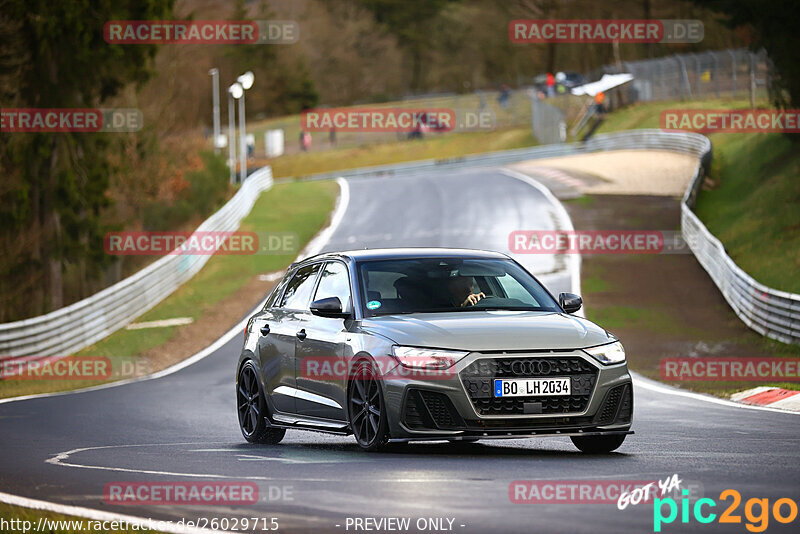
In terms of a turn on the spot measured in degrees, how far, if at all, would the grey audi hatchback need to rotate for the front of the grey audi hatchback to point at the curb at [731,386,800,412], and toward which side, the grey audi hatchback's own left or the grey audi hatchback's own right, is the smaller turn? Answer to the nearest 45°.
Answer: approximately 90° to the grey audi hatchback's own left

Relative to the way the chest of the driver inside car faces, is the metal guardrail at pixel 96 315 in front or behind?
behind

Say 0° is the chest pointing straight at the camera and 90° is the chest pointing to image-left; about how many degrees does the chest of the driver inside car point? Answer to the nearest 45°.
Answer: approximately 315°

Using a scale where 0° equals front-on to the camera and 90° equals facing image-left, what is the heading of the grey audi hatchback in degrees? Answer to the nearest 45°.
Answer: approximately 315°

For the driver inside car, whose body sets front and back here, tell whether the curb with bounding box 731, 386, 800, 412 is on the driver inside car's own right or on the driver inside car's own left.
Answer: on the driver inside car's own left
